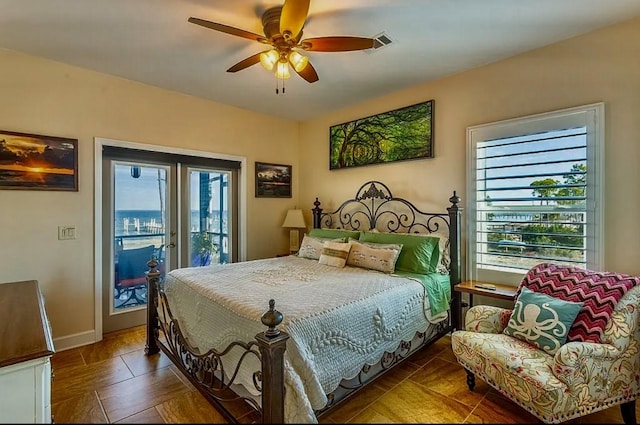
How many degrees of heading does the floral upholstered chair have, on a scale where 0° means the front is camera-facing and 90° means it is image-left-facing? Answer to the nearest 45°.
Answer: approximately 45°

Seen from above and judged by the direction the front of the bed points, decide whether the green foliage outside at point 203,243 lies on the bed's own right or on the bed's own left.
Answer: on the bed's own right

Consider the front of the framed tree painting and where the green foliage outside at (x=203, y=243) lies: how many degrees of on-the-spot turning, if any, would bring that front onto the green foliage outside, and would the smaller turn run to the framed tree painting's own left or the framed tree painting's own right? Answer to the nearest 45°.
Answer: approximately 45° to the framed tree painting's own right

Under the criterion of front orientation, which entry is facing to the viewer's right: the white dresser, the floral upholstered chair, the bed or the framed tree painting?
the white dresser

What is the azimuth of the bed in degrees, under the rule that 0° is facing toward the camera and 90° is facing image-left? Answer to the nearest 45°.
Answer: approximately 45°

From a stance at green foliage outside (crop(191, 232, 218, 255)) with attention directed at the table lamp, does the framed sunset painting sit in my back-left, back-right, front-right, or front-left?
back-right

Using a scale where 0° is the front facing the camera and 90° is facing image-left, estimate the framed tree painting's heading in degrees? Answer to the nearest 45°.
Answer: approximately 45°

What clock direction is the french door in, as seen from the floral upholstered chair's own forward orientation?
The french door is roughly at 1 o'clock from the floral upholstered chair.

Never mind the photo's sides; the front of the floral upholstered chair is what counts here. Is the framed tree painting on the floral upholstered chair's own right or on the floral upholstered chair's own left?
on the floral upholstered chair's own right

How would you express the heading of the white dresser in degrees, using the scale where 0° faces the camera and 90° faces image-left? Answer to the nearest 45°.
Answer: approximately 270°

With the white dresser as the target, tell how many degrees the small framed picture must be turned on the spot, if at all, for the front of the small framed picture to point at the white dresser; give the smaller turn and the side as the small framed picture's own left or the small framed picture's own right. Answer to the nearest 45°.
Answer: approximately 45° to the small framed picture's own right

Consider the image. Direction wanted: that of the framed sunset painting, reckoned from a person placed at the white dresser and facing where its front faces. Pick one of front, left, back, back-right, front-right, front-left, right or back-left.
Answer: left

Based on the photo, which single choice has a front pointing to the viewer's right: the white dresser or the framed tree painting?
the white dresser
